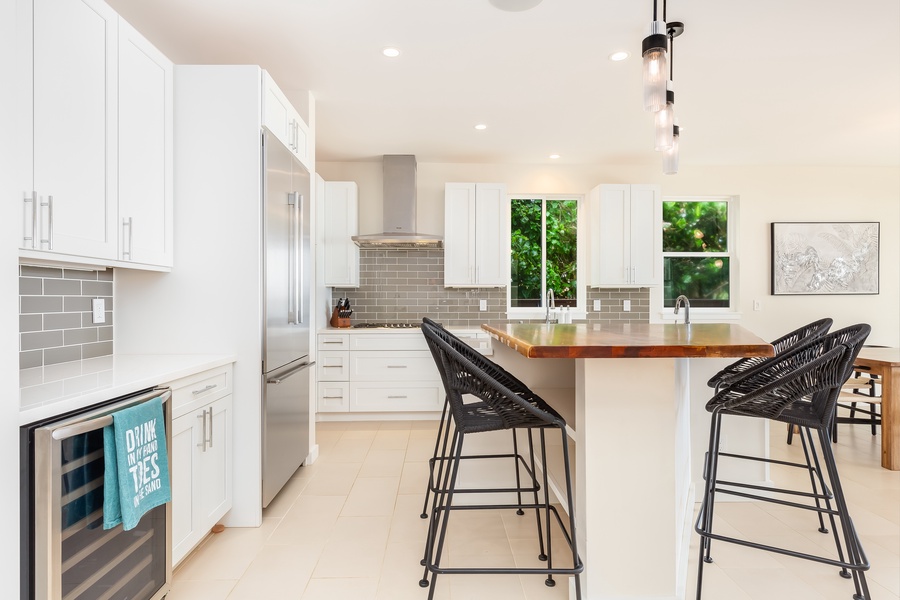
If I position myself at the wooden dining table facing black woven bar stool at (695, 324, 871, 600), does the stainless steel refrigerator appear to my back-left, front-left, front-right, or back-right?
front-right

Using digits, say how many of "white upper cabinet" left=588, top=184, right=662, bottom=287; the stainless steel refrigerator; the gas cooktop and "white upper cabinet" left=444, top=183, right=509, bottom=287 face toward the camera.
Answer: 3

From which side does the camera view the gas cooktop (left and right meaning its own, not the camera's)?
front

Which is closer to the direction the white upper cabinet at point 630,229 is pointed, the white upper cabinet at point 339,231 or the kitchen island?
the kitchen island

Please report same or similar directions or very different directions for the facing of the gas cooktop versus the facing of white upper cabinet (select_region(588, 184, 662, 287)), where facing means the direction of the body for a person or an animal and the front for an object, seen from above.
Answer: same or similar directions

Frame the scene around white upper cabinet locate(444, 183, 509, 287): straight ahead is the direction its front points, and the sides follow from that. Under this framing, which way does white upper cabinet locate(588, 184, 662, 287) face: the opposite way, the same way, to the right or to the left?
the same way

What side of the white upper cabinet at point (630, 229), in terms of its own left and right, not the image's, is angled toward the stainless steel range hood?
right

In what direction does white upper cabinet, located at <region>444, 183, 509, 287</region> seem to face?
toward the camera

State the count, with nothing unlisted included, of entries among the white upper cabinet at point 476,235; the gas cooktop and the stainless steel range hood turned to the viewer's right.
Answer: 0

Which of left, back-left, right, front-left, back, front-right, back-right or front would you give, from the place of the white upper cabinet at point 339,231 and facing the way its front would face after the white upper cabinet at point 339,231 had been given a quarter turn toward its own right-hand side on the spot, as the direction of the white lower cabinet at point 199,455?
left

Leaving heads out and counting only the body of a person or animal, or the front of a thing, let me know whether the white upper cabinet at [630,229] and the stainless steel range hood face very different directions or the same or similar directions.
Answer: same or similar directions

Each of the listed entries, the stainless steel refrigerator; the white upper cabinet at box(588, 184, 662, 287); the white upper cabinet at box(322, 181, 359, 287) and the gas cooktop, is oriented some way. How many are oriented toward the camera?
3

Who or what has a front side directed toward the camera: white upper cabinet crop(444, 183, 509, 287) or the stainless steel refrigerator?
the white upper cabinet

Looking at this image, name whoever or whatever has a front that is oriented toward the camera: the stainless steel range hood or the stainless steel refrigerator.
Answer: the stainless steel range hood

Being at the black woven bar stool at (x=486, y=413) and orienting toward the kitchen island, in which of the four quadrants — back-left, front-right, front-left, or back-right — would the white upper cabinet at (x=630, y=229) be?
front-left

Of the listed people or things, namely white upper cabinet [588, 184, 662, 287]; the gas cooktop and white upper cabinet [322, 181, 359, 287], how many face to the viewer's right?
0

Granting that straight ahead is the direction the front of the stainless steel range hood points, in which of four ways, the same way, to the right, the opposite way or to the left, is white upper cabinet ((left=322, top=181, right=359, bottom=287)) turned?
the same way

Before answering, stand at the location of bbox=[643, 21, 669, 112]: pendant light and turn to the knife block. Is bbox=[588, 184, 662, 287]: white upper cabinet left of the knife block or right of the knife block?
right
